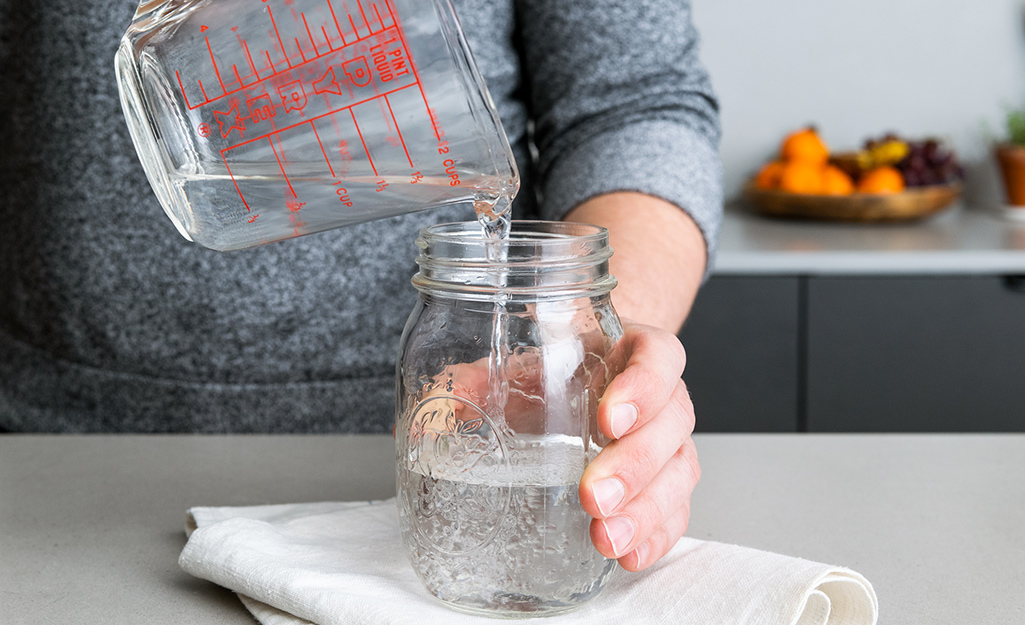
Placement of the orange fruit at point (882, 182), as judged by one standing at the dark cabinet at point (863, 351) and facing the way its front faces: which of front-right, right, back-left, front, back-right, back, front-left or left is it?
back

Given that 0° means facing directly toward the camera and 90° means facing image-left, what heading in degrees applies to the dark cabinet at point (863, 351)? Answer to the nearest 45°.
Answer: approximately 0°

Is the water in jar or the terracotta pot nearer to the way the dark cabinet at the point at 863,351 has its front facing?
the water in jar

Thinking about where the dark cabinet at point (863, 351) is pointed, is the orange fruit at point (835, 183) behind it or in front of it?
behind
